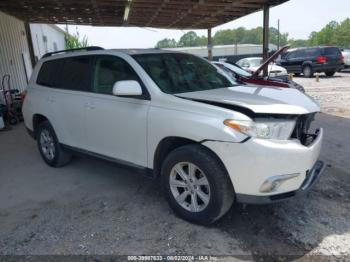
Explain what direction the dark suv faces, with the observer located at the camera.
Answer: facing away from the viewer and to the left of the viewer

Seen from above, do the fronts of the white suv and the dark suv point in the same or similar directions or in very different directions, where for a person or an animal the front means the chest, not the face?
very different directions

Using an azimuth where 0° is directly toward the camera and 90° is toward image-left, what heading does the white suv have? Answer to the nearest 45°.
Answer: approximately 315°

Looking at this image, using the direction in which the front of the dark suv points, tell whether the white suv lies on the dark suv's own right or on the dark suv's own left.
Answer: on the dark suv's own left

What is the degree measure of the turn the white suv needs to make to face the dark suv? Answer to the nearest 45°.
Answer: approximately 90° to its left
